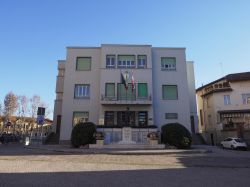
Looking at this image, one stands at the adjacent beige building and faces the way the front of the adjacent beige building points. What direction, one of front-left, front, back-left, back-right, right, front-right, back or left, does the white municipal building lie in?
front-right

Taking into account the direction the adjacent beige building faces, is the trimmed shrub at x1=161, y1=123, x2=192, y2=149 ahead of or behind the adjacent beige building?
ahead

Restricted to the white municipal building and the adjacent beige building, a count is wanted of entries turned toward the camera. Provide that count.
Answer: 2

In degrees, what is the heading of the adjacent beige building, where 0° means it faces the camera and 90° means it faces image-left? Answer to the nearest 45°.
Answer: approximately 0°

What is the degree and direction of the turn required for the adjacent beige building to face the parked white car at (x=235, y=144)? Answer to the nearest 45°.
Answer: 0° — it already faces it

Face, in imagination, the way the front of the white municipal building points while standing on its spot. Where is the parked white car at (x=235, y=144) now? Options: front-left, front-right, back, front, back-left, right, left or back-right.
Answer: left
